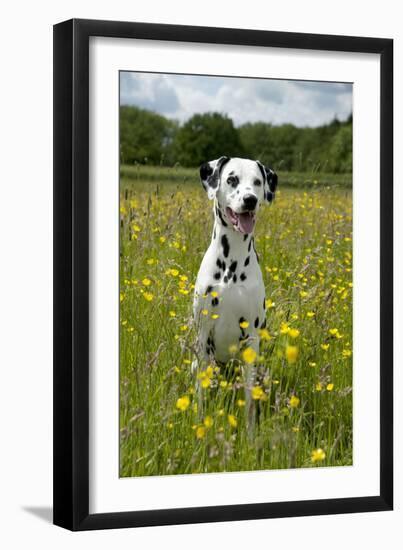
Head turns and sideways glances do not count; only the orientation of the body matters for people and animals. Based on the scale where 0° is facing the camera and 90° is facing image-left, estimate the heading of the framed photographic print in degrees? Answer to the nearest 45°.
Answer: approximately 315°
